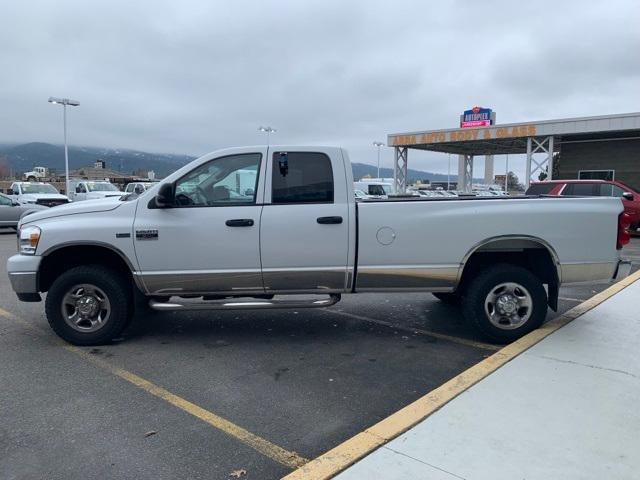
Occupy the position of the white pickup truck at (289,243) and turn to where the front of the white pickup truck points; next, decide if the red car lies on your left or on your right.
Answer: on your right

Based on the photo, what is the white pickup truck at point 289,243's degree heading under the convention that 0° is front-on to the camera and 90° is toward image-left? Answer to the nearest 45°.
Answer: approximately 90°

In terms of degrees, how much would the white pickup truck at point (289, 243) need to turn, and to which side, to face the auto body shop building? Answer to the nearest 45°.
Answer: approximately 135° to its right

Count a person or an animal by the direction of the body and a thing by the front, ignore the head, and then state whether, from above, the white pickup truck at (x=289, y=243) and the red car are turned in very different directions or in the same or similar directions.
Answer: very different directions

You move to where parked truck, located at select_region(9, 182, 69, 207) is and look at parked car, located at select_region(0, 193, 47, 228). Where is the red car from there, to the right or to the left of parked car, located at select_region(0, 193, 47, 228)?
left

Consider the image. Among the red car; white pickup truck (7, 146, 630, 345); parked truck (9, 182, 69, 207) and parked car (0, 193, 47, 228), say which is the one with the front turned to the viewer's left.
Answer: the white pickup truck

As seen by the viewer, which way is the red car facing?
to the viewer's right

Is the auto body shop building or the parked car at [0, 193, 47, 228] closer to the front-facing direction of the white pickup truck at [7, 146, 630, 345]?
the parked car

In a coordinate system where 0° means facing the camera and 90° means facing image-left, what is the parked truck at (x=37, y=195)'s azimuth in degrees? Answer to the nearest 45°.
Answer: approximately 315°

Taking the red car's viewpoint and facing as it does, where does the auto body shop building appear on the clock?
The auto body shop building is roughly at 9 o'clock from the red car.
